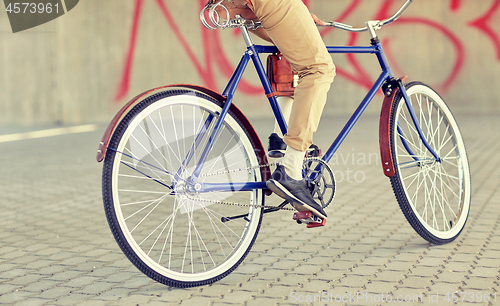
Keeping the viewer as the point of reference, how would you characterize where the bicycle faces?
facing away from the viewer and to the right of the viewer
